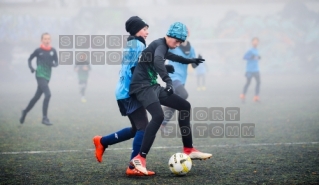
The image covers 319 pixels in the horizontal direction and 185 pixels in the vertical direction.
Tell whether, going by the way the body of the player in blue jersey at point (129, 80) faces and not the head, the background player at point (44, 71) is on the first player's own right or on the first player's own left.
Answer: on the first player's own left

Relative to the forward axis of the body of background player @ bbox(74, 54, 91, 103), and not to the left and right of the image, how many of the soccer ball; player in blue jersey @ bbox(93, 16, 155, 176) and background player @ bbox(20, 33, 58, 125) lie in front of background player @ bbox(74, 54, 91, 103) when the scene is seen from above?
3

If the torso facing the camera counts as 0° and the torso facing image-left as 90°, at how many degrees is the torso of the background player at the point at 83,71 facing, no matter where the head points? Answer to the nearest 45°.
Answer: approximately 0°

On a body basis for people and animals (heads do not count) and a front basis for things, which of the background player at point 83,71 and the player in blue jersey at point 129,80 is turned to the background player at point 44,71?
the background player at point 83,71

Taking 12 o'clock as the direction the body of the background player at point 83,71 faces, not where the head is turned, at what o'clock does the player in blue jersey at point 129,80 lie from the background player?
The player in blue jersey is roughly at 12 o'clock from the background player.

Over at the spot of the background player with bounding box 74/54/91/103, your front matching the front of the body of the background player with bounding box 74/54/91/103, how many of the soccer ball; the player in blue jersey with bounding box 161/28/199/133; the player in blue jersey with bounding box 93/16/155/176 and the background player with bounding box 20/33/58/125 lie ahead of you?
4

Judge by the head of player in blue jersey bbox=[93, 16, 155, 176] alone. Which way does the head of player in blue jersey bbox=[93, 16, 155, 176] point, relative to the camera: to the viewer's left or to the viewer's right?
to the viewer's right

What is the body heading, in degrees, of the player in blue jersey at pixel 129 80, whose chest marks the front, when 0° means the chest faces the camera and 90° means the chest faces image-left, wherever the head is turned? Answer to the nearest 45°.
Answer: approximately 270°

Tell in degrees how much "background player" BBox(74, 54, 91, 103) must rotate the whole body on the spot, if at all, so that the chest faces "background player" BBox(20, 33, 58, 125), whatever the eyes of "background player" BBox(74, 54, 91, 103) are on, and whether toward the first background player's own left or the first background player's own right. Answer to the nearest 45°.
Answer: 0° — they already face them
